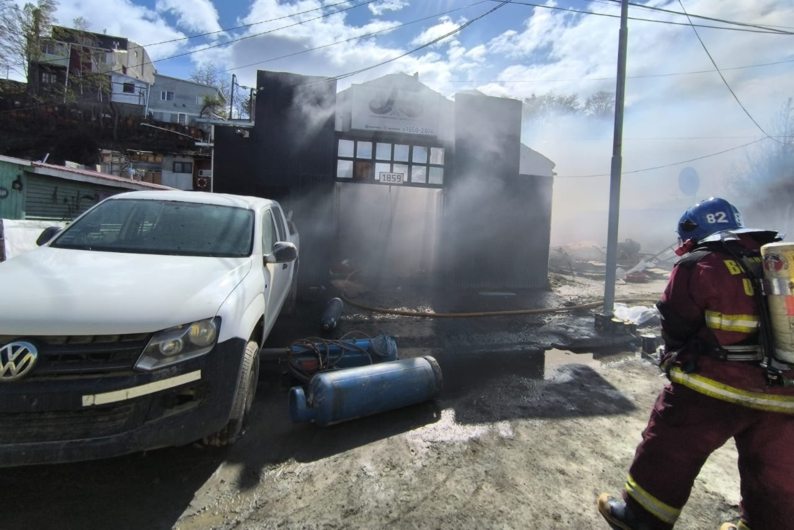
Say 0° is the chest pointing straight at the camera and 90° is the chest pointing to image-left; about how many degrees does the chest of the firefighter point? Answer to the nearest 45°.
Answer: approximately 135°

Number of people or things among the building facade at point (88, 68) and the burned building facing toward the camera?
2

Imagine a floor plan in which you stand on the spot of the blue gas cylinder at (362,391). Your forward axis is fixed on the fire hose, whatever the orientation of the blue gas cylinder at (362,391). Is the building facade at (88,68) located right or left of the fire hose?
left

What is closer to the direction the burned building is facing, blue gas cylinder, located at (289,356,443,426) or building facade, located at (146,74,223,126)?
the blue gas cylinder

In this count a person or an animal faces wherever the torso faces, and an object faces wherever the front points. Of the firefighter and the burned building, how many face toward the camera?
1

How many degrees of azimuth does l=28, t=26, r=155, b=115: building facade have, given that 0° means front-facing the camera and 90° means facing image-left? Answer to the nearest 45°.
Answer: approximately 0°

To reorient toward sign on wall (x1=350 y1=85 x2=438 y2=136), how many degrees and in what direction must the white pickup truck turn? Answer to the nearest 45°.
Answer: approximately 180°

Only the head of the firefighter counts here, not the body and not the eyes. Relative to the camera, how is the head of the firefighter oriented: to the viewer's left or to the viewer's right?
to the viewer's left

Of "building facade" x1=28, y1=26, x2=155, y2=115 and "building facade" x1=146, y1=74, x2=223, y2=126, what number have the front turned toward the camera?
2

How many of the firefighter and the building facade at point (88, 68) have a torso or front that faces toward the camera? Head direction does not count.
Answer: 1
